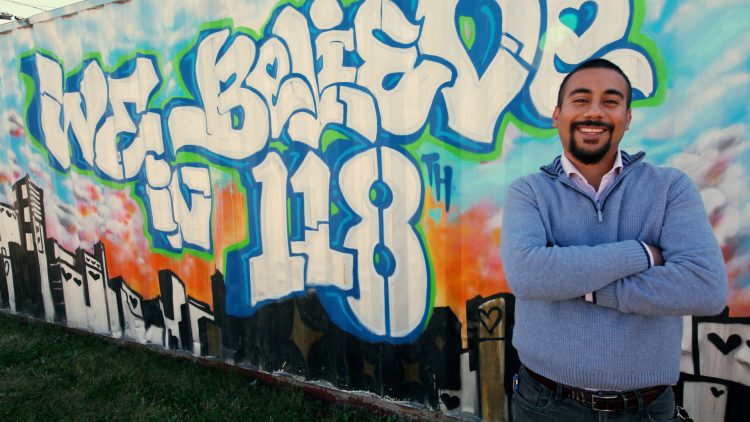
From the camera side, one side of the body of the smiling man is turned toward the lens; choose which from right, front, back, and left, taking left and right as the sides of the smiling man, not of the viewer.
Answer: front
